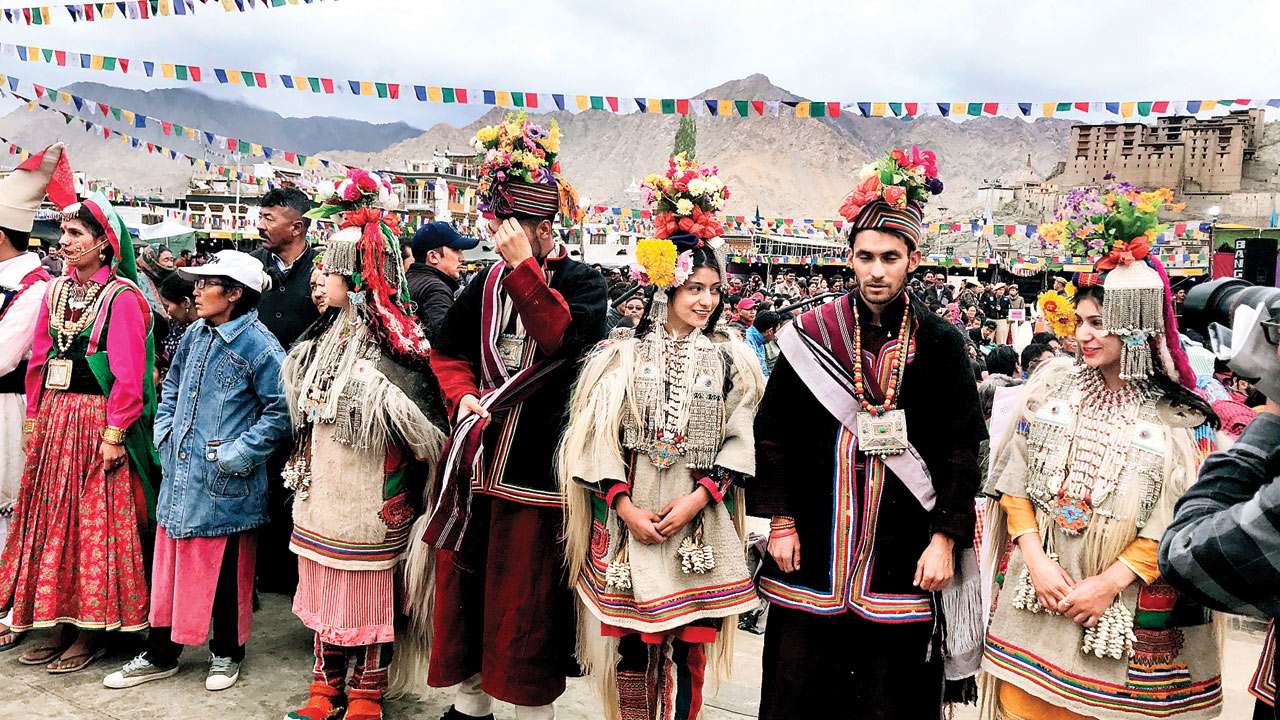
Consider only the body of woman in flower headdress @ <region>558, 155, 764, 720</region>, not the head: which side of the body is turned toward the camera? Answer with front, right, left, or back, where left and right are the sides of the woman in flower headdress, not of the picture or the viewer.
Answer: front

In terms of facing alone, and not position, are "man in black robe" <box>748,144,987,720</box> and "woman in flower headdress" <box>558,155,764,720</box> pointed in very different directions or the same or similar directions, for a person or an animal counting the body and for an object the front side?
same or similar directions

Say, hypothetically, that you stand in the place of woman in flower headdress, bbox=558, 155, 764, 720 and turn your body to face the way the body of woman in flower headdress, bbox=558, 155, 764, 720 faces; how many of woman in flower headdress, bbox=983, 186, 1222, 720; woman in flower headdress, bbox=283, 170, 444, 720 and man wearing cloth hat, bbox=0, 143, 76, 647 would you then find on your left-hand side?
1

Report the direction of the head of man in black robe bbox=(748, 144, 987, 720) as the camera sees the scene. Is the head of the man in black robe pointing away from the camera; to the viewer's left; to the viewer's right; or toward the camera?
toward the camera

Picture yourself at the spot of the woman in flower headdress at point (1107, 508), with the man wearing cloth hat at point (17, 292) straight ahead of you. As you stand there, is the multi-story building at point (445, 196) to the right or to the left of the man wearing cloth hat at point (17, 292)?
right

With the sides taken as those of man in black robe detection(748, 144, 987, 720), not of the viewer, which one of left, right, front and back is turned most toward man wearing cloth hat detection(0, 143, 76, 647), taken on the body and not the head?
right

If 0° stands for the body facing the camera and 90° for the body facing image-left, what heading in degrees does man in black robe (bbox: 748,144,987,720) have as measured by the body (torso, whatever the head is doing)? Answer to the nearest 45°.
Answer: approximately 0°

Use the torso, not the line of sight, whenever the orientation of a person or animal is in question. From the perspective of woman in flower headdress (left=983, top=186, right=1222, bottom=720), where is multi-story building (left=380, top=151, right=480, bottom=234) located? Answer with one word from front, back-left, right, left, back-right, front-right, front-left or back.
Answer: right

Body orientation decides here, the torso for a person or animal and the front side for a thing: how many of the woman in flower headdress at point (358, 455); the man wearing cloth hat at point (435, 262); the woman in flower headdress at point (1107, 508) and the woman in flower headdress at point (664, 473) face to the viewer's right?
1

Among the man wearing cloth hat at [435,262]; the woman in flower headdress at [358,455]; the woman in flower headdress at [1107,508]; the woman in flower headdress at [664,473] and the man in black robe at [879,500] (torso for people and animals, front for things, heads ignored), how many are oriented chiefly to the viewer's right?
1
